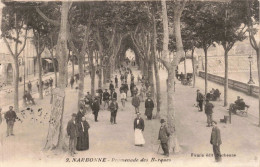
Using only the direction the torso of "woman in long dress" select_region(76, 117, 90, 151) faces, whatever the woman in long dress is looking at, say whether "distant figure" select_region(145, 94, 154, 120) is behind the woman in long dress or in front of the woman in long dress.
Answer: behind

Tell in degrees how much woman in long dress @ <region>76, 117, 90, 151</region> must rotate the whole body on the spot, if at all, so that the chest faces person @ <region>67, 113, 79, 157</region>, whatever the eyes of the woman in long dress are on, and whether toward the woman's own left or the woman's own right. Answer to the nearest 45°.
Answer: approximately 45° to the woman's own right

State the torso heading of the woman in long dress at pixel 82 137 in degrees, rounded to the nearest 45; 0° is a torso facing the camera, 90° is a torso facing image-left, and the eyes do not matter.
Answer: approximately 0°

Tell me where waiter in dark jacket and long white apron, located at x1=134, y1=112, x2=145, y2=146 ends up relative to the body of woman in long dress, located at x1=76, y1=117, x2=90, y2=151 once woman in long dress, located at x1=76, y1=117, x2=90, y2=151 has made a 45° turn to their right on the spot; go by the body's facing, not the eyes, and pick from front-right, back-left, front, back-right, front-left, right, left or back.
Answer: back-left
